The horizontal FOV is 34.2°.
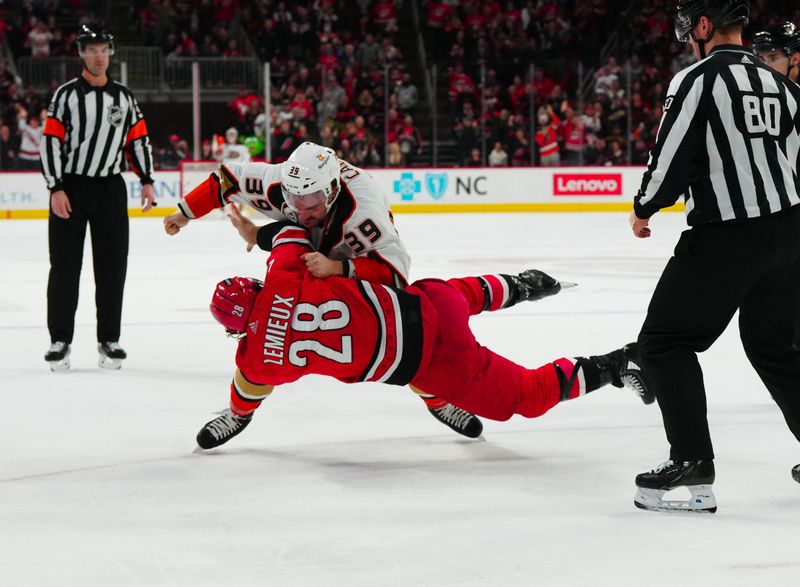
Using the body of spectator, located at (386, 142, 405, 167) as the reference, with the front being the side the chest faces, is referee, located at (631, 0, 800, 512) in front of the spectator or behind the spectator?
in front

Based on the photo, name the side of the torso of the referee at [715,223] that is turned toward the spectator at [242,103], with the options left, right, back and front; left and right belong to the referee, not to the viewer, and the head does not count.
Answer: front

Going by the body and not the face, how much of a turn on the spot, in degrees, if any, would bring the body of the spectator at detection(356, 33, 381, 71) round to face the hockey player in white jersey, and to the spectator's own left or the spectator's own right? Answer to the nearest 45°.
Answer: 0° — they already face them

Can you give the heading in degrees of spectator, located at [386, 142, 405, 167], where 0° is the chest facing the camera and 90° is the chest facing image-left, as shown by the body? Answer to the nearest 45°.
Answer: approximately 0°

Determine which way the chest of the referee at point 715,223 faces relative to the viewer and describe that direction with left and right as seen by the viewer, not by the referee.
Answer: facing away from the viewer and to the left of the viewer

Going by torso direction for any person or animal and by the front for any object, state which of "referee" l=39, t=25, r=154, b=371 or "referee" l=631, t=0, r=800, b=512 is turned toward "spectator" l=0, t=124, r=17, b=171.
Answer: "referee" l=631, t=0, r=800, b=512

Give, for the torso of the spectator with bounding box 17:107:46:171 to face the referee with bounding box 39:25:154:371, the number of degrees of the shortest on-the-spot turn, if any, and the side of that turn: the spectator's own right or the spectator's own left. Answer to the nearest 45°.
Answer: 0° — they already face them

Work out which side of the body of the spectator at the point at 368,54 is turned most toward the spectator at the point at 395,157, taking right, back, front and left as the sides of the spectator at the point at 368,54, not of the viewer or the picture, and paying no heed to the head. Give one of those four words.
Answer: front

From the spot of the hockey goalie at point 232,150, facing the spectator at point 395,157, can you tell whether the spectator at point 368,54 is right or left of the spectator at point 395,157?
left

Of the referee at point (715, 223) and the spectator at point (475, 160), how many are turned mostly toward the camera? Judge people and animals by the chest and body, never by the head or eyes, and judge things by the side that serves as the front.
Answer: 1
